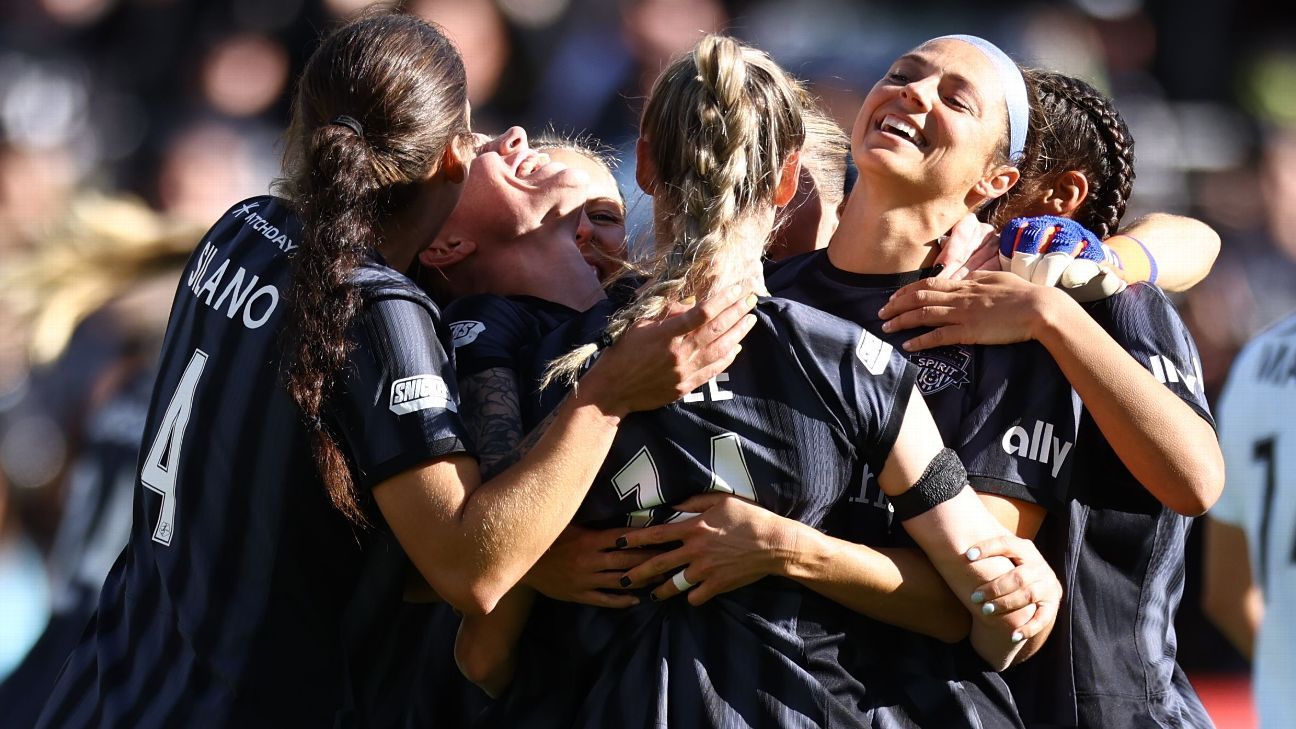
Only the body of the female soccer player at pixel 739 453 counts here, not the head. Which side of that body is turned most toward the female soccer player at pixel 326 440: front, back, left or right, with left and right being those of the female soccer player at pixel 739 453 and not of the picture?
left

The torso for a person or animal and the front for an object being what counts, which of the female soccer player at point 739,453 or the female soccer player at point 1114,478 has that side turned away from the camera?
the female soccer player at point 739,453

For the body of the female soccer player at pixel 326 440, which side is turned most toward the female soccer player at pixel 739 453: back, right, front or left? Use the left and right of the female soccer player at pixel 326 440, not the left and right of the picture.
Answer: front

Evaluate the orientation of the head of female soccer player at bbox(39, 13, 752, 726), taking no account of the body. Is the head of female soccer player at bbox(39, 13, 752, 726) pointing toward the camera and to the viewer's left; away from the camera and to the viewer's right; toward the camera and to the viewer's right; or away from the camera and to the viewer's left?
away from the camera and to the viewer's right

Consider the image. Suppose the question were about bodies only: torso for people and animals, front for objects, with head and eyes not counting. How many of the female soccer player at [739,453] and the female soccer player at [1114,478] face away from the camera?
1

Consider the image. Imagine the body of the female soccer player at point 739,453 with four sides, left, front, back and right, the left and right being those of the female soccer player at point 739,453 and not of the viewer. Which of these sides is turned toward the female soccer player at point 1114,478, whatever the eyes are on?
right

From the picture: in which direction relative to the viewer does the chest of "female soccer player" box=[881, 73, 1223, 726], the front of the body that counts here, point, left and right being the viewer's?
facing to the left of the viewer

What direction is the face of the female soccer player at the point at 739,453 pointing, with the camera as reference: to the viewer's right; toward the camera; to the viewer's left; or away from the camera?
away from the camera

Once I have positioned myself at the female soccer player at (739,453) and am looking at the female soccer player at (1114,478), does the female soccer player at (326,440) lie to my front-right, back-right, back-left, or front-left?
back-left

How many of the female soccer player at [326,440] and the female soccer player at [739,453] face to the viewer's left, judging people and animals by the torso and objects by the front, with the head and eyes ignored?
0

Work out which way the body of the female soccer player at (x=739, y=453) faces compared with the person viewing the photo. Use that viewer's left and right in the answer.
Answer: facing away from the viewer

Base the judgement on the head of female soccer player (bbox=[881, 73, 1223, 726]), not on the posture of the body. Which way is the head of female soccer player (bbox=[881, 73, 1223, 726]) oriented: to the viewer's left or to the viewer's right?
to the viewer's left
